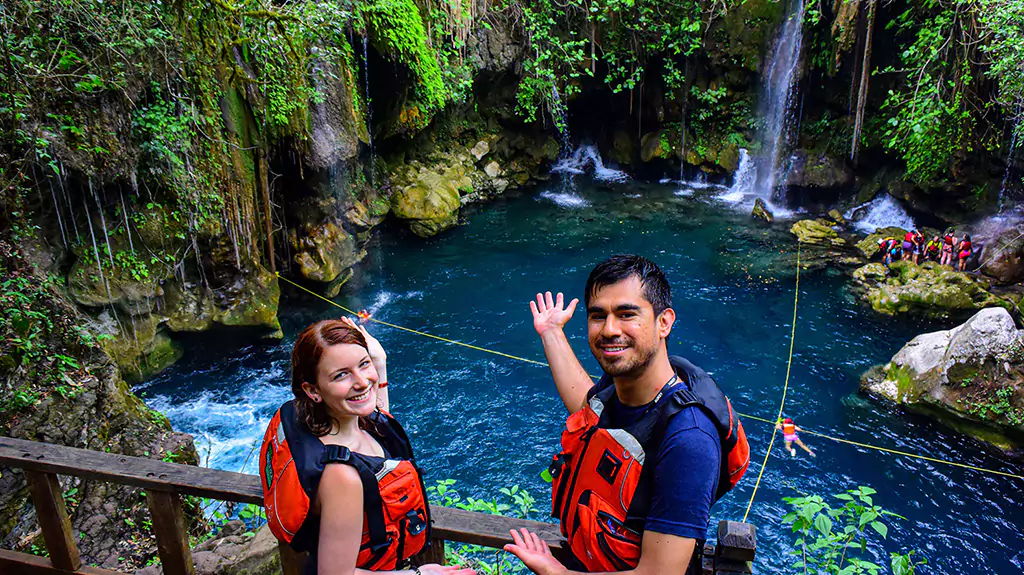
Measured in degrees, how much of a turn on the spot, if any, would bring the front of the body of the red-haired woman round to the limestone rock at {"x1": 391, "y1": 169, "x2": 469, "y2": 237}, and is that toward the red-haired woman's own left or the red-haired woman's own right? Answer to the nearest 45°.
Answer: approximately 135° to the red-haired woman's own left

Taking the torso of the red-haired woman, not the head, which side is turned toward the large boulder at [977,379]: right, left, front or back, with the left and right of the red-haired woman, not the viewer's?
left

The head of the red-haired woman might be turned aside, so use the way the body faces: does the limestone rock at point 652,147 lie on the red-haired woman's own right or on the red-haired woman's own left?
on the red-haired woman's own left

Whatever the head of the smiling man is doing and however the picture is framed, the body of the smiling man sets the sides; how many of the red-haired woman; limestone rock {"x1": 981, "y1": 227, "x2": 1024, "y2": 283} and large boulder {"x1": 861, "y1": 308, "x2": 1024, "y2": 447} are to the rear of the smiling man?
2

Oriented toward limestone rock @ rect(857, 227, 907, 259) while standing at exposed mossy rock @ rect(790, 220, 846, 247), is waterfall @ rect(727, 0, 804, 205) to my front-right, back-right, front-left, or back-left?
back-left

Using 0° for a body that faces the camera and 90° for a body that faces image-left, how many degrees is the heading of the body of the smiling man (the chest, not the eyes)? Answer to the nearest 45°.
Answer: approximately 45°

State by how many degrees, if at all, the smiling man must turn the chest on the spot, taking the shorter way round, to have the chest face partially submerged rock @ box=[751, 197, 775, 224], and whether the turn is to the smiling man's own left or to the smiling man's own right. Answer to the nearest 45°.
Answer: approximately 135° to the smiling man's own right

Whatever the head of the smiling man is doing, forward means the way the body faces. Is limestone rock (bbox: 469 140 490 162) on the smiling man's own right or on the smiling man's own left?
on the smiling man's own right

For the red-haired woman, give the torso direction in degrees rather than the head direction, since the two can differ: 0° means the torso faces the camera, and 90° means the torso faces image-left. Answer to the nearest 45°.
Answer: approximately 315°
